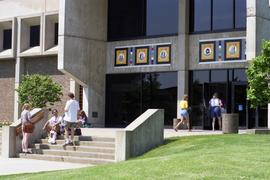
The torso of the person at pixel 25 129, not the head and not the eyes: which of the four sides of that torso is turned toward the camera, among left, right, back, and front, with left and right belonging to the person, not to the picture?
right

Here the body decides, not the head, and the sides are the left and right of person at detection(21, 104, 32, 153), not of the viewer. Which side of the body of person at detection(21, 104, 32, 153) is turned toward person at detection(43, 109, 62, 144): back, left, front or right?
front

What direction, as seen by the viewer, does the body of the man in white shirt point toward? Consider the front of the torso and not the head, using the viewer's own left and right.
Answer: facing away from the viewer and to the left of the viewer

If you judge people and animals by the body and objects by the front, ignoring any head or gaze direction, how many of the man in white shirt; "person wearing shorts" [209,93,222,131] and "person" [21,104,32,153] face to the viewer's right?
1

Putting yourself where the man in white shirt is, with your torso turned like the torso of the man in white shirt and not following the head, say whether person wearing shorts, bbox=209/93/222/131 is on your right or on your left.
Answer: on your right

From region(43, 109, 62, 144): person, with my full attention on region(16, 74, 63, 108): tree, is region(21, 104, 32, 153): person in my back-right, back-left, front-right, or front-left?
back-left

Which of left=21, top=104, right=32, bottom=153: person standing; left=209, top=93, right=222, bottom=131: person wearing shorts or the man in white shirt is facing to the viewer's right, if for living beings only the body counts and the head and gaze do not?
the person standing

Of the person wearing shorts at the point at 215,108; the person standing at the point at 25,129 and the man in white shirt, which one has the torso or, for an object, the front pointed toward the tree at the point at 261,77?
the person standing
